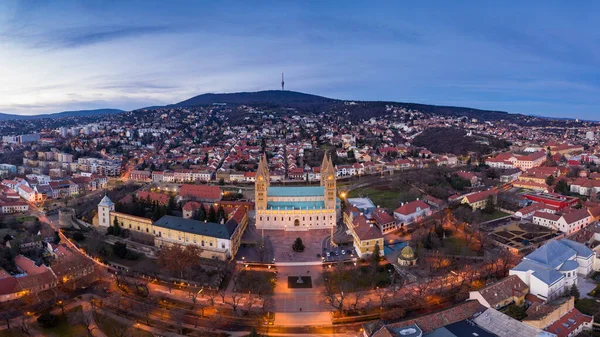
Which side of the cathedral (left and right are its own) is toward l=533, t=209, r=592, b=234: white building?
left

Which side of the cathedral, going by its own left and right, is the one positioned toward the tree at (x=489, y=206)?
left

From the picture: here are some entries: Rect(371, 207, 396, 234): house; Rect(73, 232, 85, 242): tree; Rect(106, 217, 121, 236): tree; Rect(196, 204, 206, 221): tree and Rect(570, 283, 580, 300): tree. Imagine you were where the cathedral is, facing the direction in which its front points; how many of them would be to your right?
3

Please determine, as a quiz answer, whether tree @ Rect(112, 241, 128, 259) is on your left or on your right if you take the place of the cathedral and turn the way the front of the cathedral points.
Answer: on your right

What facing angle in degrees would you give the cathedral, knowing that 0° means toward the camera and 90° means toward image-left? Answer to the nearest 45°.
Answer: approximately 0°

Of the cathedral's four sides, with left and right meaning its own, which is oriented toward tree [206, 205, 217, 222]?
right

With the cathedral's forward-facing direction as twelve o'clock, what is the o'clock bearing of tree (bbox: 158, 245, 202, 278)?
The tree is roughly at 1 o'clock from the cathedral.

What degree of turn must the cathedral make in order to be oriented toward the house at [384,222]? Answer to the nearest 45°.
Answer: approximately 90° to its left

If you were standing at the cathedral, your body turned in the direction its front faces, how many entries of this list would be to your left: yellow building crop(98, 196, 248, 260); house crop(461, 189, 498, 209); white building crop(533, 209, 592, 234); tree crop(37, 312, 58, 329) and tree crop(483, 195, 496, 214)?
3

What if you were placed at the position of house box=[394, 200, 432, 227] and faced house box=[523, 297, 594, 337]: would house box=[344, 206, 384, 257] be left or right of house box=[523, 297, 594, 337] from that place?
right

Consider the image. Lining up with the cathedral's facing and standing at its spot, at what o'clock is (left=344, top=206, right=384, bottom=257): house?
The house is roughly at 11 o'clock from the cathedral.
